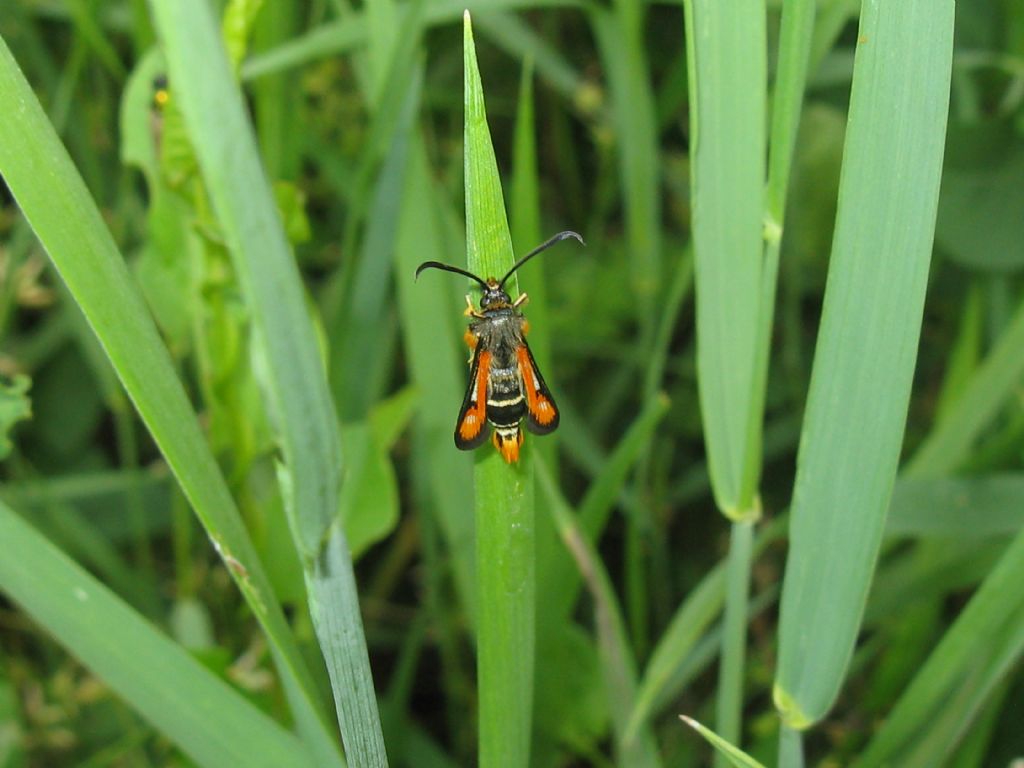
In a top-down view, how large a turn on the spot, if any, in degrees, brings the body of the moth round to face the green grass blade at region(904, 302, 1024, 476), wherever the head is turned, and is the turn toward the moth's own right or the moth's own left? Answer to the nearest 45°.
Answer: approximately 45° to the moth's own right

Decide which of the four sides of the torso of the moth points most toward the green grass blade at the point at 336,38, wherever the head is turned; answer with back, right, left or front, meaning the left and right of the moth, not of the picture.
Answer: front

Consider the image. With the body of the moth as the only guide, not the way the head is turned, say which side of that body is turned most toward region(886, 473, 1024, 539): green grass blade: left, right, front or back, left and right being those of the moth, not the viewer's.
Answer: right

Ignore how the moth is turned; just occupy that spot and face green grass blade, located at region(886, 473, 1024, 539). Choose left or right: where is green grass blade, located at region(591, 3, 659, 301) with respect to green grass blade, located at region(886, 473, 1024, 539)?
left

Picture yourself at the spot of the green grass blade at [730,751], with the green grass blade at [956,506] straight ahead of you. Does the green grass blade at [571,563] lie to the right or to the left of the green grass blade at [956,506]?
left

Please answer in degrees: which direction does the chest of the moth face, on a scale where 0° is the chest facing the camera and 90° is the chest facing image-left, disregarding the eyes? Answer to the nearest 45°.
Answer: approximately 180°
